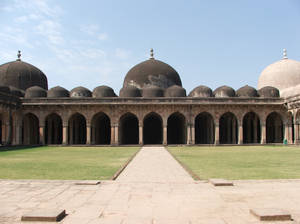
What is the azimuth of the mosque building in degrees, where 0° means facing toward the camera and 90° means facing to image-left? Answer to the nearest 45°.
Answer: approximately 0°

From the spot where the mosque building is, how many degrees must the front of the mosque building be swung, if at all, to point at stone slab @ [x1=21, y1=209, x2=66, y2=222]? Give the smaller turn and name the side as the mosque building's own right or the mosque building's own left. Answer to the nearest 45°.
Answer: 0° — it already faces it

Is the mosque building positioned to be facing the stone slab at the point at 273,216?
yes
